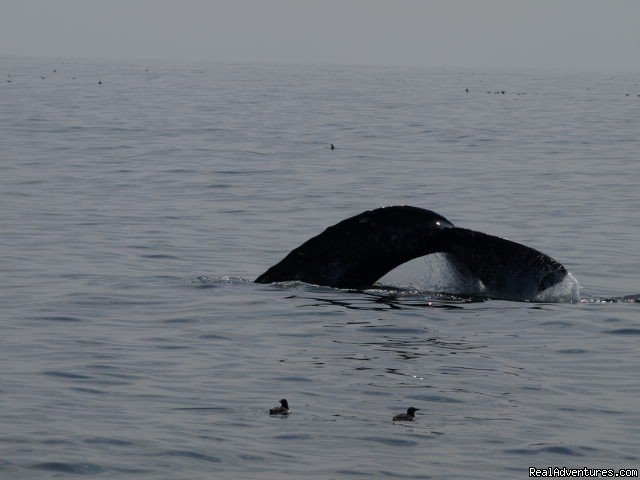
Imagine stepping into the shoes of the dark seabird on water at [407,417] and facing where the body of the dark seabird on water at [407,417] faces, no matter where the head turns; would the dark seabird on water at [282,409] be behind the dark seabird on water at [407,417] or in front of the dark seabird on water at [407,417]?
behind

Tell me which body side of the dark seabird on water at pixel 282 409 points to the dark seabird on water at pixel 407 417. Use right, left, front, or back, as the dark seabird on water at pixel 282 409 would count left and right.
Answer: front

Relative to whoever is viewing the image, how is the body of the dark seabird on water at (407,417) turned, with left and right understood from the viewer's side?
facing to the right of the viewer

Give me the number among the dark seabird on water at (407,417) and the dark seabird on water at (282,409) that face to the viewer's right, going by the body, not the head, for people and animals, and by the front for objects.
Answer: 2

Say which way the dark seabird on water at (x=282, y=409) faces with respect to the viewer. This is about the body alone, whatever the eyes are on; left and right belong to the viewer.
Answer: facing to the right of the viewer
